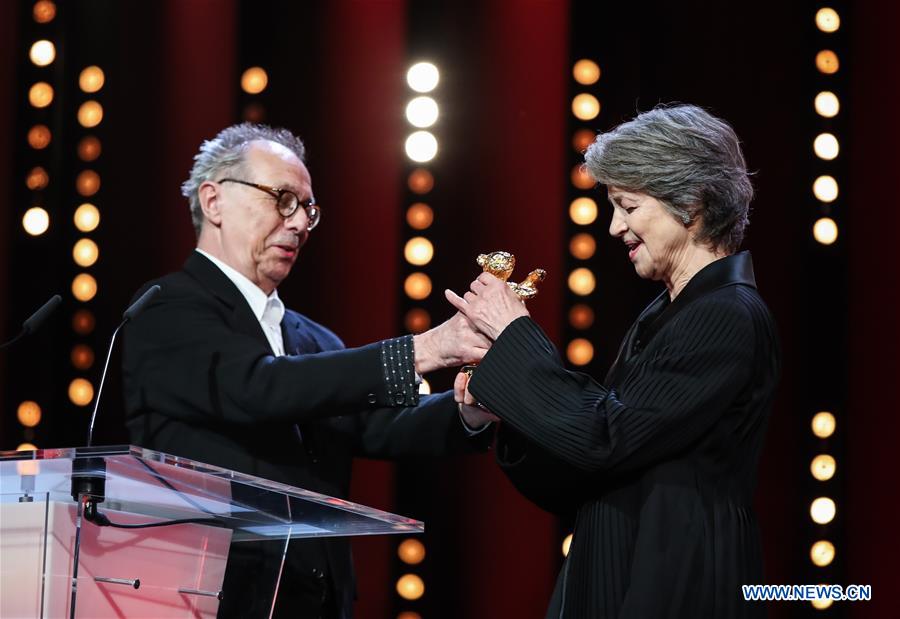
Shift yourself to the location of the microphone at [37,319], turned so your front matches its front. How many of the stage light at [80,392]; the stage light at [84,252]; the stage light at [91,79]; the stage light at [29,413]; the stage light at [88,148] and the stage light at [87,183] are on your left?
6

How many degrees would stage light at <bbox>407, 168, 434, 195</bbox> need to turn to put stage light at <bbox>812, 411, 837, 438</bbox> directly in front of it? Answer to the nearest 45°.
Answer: approximately 90° to its left

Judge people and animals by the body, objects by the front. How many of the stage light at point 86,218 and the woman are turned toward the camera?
1

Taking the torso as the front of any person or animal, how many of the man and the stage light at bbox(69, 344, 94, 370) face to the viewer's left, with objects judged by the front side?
0

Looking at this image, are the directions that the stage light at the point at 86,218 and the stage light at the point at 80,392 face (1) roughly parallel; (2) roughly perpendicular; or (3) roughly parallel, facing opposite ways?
roughly parallel

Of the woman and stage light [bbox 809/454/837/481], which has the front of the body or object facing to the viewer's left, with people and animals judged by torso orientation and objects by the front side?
the woman

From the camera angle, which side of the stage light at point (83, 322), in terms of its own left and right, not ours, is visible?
front

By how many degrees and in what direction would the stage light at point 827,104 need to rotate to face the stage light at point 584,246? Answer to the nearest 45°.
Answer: approximately 90° to its right

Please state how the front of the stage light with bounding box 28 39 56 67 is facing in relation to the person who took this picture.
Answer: facing the viewer

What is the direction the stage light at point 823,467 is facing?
toward the camera

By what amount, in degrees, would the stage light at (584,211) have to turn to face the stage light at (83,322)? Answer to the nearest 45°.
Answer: approximately 90° to its right

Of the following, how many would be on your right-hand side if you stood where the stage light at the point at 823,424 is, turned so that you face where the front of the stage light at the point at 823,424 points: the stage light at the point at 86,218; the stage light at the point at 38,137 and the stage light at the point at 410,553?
3

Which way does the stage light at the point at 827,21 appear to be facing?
toward the camera

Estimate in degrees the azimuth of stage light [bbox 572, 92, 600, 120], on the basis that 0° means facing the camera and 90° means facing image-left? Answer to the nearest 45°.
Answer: approximately 0°
